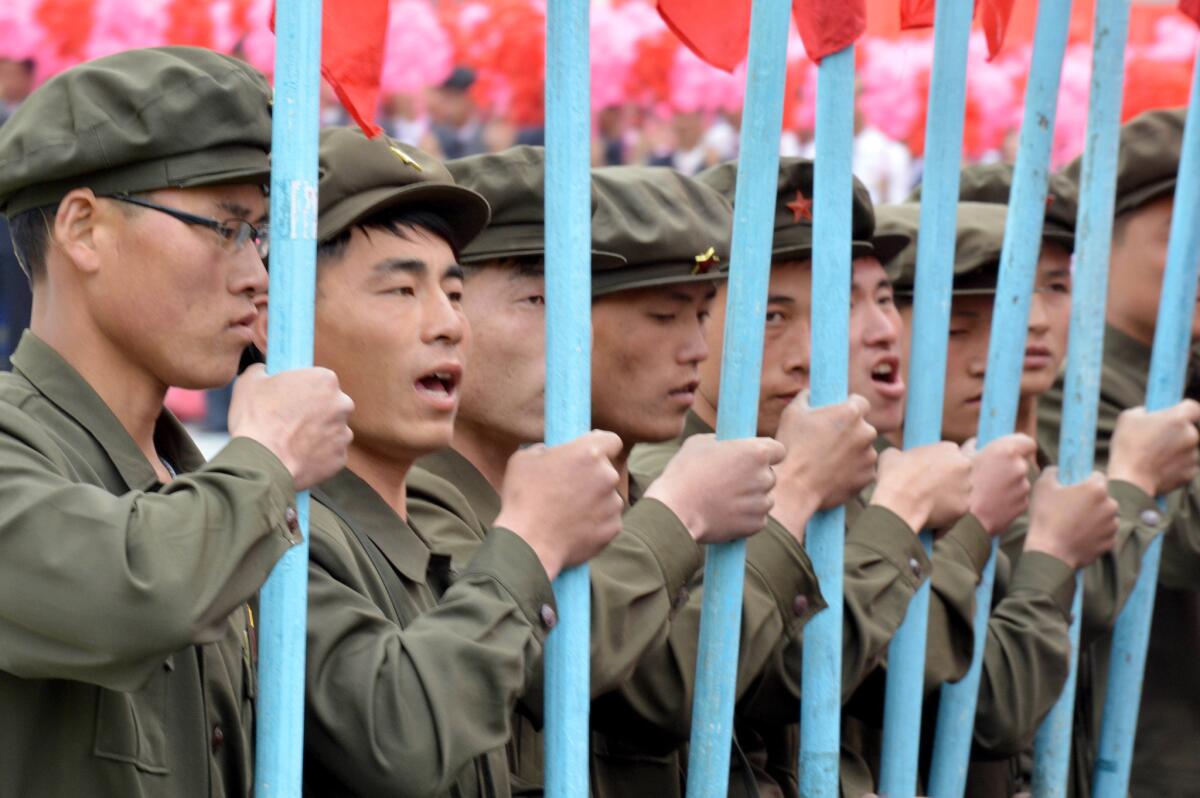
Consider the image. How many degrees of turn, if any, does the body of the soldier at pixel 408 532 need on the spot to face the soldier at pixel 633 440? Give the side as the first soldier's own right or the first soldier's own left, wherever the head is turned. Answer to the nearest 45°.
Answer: approximately 90° to the first soldier's own left

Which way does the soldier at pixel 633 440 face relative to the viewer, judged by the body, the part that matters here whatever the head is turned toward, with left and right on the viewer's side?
facing the viewer and to the right of the viewer

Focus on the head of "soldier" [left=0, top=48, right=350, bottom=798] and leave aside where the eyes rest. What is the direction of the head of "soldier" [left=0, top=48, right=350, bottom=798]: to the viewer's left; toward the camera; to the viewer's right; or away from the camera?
to the viewer's right

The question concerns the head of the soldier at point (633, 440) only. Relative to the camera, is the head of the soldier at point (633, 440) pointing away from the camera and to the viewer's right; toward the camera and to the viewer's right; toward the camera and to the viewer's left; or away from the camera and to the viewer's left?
toward the camera and to the viewer's right

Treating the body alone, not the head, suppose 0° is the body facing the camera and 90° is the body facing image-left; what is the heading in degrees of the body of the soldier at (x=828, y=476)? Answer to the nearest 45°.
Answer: approximately 315°

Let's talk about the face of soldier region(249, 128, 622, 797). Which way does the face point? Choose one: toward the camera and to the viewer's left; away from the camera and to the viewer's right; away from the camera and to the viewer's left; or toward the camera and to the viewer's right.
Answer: toward the camera and to the viewer's right
